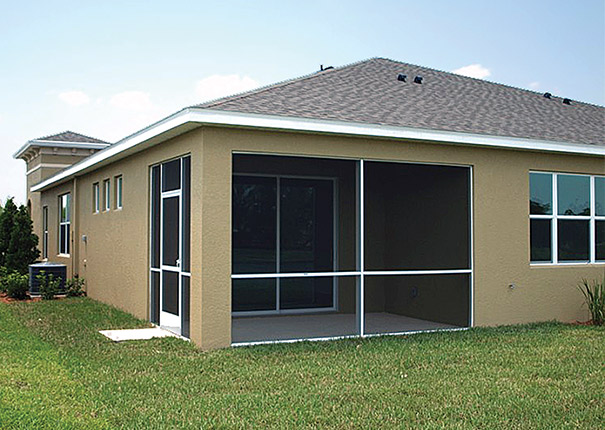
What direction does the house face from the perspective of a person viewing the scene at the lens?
facing away from the viewer and to the left of the viewer

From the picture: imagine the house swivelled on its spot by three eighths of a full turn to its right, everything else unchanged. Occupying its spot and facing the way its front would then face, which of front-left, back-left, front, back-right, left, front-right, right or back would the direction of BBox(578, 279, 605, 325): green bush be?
front
